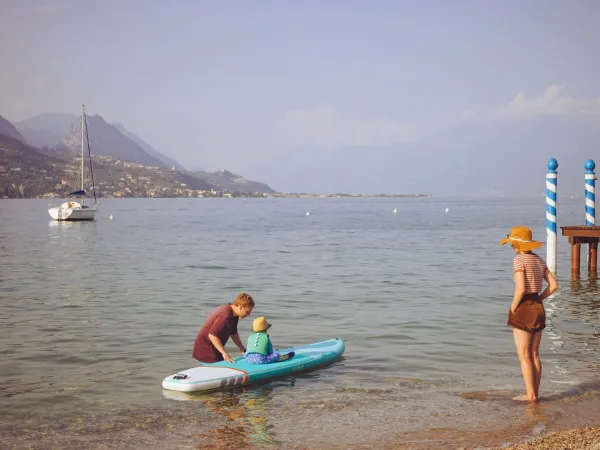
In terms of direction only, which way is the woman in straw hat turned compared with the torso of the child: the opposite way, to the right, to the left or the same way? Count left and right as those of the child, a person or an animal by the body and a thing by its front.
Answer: to the left

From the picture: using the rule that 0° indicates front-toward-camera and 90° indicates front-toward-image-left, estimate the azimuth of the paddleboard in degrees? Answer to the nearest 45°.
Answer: approximately 225°

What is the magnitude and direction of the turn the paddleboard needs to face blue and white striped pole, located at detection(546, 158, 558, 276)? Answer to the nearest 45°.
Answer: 0° — it already faces it

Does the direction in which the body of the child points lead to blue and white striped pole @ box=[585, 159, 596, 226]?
yes

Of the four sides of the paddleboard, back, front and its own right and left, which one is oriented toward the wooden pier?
front

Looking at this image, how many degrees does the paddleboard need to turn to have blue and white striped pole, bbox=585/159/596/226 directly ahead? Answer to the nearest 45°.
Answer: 0° — it already faces it

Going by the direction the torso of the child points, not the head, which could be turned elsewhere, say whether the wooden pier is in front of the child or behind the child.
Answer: in front

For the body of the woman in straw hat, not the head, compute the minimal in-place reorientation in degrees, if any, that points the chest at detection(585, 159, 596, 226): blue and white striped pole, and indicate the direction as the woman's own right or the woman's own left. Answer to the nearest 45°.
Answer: approximately 45° to the woman's own right

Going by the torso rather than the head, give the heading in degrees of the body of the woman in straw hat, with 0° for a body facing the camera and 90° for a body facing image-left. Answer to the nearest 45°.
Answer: approximately 135°

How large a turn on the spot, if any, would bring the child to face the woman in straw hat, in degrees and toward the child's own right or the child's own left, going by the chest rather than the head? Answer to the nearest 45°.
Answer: approximately 90° to the child's own right

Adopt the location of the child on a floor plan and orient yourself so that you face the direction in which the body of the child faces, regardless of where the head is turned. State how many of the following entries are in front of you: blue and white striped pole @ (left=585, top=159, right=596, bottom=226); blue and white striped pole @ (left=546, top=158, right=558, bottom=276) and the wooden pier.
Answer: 3

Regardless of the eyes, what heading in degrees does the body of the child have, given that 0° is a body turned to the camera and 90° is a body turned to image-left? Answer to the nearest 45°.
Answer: approximately 225°

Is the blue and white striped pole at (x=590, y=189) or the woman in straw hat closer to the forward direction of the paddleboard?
the blue and white striped pole

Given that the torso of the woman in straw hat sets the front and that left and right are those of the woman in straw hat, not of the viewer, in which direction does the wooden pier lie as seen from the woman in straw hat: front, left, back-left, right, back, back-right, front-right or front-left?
front-right

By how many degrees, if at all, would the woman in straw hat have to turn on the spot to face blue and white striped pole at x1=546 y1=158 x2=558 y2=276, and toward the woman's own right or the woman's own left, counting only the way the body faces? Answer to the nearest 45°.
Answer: approximately 45° to the woman's own right

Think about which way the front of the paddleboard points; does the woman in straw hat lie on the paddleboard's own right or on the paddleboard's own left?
on the paddleboard's own right
